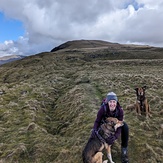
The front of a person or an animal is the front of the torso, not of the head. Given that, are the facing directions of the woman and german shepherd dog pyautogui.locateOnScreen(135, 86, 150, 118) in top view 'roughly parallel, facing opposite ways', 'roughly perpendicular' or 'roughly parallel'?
roughly parallel

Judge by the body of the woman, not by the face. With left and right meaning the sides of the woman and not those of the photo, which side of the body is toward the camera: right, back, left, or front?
front

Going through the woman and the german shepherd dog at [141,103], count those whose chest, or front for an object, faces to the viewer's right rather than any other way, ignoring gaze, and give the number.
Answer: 0

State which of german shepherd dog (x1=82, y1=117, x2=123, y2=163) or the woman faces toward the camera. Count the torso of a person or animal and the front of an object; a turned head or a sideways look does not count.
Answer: the woman

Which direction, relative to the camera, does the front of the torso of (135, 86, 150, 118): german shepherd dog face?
toward the camera
